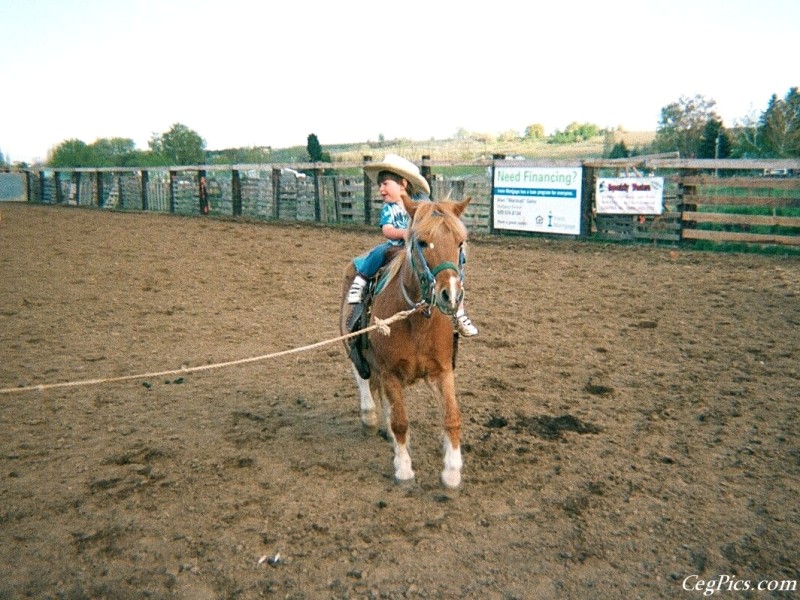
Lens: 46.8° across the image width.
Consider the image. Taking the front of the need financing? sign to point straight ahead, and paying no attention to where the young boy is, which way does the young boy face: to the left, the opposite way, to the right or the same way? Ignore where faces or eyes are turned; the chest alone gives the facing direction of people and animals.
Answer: the same way

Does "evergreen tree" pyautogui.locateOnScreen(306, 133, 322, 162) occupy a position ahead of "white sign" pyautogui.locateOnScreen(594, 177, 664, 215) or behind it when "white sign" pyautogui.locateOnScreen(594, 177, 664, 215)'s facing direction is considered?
behind

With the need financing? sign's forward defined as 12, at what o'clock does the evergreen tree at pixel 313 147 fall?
The evergreen tree is roughly at 5 o'clock from the need financing? sign.

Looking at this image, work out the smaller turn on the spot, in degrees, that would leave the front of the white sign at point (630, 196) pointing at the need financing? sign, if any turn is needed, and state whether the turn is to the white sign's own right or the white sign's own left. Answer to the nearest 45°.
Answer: approximately 135° to the white sign's own right

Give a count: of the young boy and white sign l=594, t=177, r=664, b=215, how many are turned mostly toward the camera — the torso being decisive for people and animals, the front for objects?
2

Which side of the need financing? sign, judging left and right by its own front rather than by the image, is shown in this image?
front

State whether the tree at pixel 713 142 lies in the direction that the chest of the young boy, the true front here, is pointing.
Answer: no

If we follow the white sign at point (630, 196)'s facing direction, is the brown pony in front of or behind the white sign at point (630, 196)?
in front

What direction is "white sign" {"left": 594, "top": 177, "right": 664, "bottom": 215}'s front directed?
toward the camera

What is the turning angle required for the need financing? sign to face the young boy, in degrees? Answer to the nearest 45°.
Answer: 0° — it already faces them

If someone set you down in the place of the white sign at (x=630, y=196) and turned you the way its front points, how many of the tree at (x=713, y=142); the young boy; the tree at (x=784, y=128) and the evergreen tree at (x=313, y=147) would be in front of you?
1

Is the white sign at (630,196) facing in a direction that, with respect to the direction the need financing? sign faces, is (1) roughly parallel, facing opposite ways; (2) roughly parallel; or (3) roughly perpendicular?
roughly parallel

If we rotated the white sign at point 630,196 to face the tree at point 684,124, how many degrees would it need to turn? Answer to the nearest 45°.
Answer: approximately 180°

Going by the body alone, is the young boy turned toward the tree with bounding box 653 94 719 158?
no

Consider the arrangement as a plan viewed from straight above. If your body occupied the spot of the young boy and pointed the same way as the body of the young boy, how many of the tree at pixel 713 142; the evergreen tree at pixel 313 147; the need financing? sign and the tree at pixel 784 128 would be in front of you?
0

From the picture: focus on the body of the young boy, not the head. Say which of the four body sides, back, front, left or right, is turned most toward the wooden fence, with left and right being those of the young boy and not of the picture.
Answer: back

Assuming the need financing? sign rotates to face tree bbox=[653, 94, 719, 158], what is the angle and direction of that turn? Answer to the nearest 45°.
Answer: approximately 180°

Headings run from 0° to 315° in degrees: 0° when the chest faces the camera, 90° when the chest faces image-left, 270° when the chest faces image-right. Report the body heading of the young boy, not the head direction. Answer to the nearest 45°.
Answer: approximately 0°
